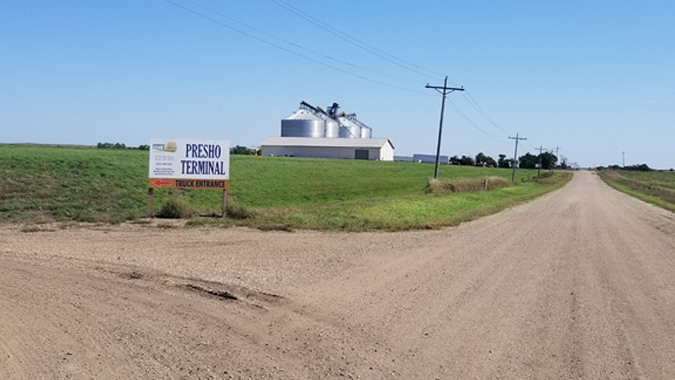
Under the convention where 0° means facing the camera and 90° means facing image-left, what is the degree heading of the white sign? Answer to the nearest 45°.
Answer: approximately 0°
